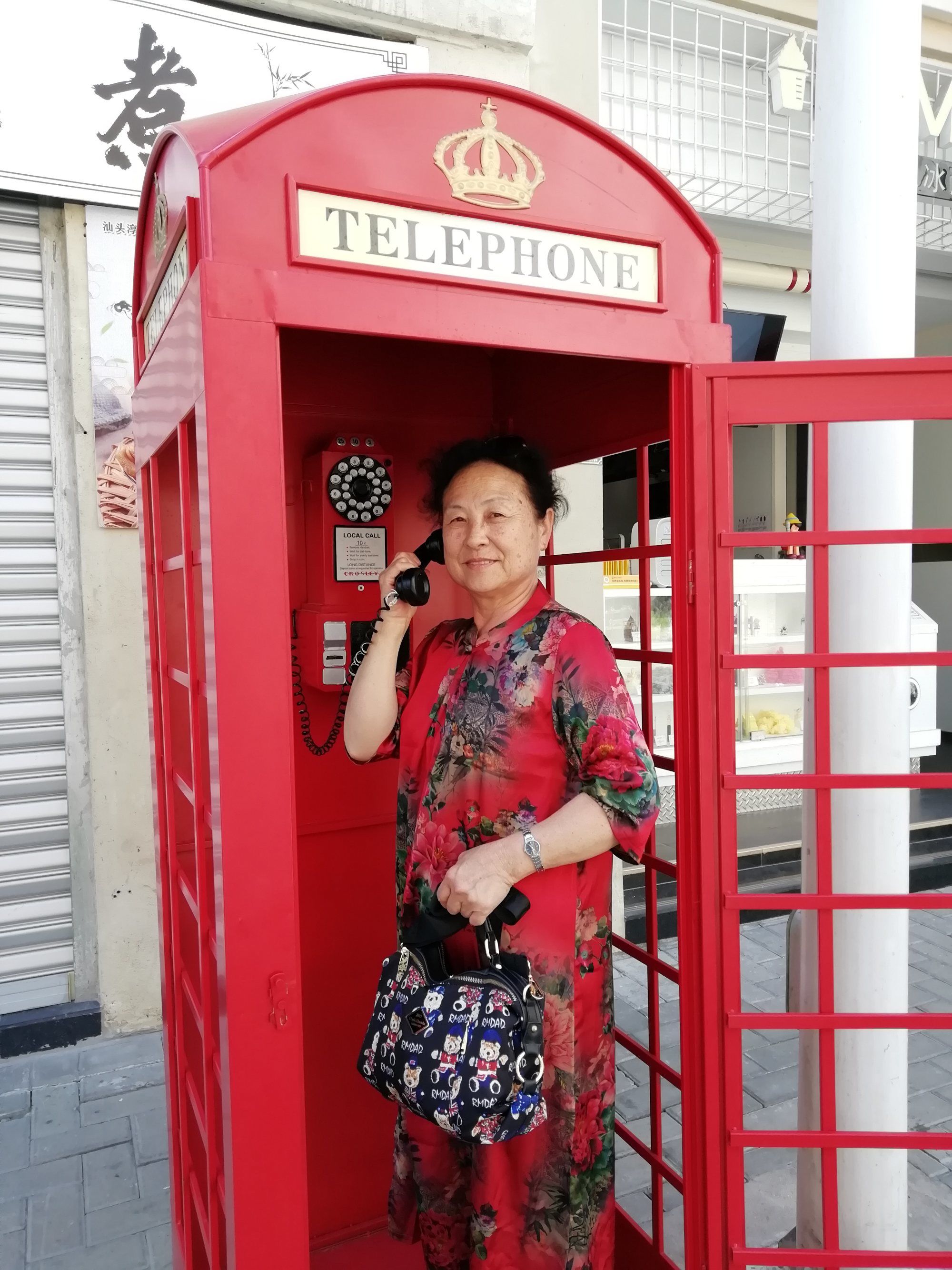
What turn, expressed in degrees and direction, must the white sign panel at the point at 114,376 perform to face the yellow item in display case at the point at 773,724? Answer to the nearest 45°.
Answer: approximately 90° to its left

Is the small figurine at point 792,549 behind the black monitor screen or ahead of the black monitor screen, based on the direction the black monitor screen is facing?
behind

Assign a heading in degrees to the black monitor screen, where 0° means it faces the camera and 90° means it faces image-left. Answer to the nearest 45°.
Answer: approximately 45°

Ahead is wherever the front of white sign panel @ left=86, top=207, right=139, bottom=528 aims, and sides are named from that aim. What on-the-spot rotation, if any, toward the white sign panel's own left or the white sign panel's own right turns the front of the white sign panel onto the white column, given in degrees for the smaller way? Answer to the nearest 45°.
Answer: approximately 45° to the white sign panel's own left

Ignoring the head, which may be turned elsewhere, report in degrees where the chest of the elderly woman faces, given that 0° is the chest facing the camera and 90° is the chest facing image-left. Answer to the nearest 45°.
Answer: approximately 45°

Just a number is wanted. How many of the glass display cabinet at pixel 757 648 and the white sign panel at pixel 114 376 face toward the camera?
2

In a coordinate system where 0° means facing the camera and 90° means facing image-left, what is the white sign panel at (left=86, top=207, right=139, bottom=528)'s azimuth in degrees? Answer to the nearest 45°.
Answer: approximately 0°

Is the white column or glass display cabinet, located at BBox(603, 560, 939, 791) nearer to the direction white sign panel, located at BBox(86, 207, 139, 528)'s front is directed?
the white column
